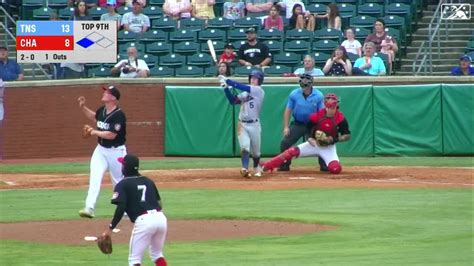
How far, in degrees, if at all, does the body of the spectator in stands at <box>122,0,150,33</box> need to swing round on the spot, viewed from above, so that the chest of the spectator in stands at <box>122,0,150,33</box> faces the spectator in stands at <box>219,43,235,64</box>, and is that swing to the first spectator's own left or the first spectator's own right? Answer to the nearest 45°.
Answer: approximately 45° to the first spectator's own left

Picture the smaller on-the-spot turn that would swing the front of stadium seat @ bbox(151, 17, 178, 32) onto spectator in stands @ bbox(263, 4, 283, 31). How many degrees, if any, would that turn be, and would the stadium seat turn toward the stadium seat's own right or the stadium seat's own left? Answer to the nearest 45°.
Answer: approximately 90° to the stadium seat's own left

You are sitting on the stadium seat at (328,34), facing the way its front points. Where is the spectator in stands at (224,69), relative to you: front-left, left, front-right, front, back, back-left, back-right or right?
front-right

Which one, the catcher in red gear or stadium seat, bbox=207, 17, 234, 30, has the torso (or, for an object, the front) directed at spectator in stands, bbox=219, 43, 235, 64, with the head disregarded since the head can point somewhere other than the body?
the stadium seat

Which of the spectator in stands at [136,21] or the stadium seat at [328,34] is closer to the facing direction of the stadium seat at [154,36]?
the stadium seat

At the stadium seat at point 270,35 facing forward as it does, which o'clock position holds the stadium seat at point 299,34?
the stadium seat at point 299,34 is roughly at 9 o'clock from the stadium seat at point 270,35.

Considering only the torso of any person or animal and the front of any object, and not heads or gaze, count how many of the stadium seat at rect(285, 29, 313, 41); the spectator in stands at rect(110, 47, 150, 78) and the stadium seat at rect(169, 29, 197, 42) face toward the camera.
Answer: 3
